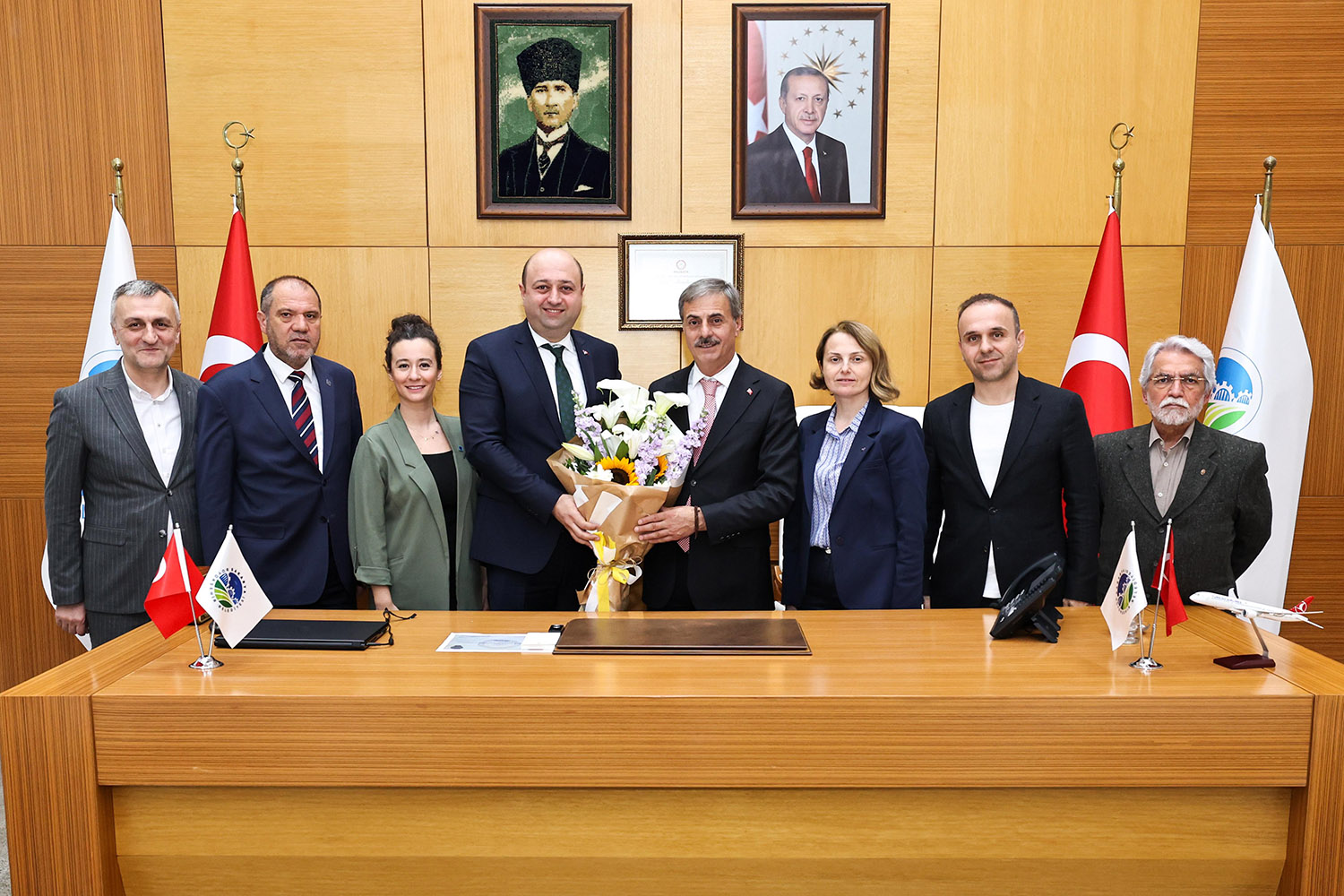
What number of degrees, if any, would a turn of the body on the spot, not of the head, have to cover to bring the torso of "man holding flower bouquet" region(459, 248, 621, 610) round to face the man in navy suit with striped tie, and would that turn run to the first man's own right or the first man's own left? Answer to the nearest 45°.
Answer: approximately 135° to the first man's own right

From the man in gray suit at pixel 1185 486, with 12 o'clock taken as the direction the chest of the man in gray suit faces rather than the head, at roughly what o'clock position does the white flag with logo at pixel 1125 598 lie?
The white flag with logo is roughly at 12 o'clock from the man in gray suit.

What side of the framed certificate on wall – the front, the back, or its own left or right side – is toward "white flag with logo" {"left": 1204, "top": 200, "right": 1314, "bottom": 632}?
left

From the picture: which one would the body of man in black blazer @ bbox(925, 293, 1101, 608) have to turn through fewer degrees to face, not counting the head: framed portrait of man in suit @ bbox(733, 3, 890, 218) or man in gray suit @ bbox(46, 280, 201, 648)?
the man in gray suit

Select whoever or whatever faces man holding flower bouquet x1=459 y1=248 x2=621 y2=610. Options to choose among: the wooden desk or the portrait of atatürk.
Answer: the portrait of atatürk

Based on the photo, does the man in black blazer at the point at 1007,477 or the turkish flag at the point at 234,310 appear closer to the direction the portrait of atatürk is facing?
the man in black blazer

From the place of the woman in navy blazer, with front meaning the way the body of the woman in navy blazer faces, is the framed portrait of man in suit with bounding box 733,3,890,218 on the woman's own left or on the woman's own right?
on the woman's own right
